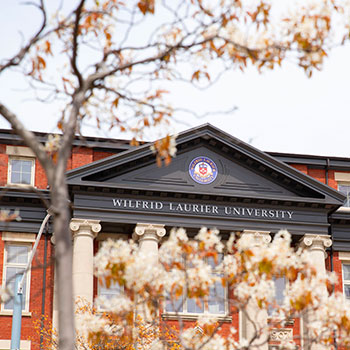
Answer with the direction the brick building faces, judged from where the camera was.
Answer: facing the viewer

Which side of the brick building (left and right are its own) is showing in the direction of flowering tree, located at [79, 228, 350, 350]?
front
